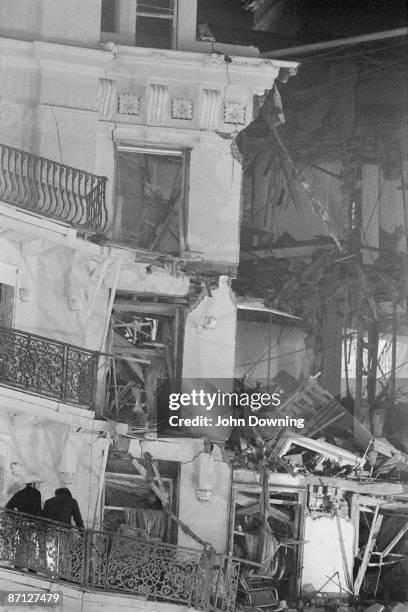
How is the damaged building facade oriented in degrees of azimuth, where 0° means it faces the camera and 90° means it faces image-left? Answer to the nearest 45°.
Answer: approximately 0°
